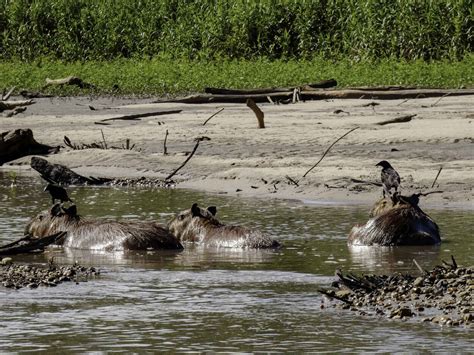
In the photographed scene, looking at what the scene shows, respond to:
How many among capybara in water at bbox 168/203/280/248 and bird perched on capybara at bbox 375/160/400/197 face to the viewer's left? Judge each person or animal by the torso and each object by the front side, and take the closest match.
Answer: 2

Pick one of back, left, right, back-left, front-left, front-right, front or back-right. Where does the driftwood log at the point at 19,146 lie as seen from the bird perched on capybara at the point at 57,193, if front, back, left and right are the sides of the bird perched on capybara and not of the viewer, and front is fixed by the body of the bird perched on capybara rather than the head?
right

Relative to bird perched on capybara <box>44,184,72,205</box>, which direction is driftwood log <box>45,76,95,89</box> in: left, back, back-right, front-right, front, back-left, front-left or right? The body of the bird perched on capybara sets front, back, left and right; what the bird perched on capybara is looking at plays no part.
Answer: right

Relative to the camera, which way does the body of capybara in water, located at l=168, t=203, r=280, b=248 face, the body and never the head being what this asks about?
to the viewer's left

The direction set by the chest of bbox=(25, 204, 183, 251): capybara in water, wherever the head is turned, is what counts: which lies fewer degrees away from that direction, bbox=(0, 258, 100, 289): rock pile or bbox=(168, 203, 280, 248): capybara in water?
the rock pile

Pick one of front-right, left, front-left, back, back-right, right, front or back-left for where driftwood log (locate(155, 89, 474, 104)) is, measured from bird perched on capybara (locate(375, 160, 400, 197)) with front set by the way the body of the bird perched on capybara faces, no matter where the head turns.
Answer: right

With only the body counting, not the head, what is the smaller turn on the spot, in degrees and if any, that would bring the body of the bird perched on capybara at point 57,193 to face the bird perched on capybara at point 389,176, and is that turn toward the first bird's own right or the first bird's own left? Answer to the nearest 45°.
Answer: approximately 180°

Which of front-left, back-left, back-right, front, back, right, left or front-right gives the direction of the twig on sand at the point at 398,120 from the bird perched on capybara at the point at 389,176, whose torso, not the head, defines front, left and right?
right

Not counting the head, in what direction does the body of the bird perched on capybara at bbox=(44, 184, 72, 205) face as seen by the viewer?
to the viewer's left

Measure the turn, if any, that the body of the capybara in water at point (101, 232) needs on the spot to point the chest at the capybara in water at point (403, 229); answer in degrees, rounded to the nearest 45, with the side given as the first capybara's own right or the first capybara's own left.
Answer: approximately 180°

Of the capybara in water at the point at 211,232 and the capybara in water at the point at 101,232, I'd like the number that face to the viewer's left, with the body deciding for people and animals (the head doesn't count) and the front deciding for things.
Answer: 2

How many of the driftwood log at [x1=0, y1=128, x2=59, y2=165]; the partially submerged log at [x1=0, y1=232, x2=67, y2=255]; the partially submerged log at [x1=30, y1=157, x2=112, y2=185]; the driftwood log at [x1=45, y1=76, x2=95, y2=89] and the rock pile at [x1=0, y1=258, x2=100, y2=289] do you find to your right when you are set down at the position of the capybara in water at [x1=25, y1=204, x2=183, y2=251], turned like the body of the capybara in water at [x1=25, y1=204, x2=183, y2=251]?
3

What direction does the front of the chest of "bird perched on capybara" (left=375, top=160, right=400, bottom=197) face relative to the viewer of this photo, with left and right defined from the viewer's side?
facing to the left of the viewer

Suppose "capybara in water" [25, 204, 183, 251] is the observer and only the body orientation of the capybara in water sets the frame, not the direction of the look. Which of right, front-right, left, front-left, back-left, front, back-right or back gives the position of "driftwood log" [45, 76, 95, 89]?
right

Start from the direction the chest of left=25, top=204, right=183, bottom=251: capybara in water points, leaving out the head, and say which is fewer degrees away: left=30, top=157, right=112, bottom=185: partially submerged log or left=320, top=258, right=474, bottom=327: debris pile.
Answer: the partially submerged log

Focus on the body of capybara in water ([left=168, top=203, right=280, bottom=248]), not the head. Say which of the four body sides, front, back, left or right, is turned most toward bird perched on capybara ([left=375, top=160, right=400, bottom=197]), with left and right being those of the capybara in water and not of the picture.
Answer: back

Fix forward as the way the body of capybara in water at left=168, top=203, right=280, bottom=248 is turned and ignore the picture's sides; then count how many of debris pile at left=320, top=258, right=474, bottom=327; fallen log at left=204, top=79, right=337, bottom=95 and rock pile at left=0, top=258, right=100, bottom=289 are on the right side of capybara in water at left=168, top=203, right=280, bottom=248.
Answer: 1
